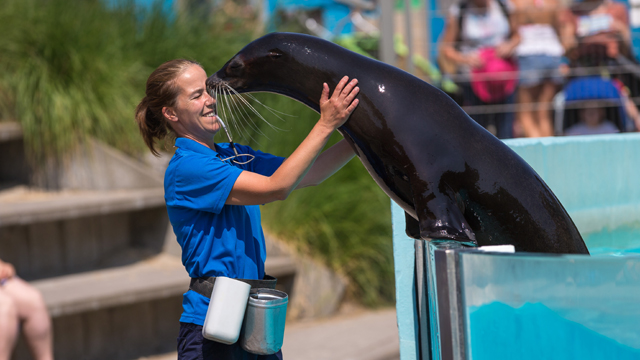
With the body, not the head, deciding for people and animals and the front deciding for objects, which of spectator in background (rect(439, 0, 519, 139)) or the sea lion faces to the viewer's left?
the sea lion

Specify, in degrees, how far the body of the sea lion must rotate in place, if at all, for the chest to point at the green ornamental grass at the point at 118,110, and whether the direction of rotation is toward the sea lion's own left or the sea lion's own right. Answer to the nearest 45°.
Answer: approximately 45° to the sea lion's own right

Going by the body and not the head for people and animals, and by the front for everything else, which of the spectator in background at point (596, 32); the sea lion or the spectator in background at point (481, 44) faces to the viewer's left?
the sea lion

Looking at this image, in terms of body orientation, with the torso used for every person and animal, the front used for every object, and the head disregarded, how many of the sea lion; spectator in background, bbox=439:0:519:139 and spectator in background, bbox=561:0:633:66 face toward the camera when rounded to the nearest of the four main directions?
2

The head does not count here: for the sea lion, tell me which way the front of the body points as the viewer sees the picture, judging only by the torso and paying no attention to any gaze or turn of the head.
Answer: to the viewer's left

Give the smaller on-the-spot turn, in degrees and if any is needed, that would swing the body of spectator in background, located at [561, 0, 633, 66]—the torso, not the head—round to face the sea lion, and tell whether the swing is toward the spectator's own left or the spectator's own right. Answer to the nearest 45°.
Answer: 0° — they already face it
